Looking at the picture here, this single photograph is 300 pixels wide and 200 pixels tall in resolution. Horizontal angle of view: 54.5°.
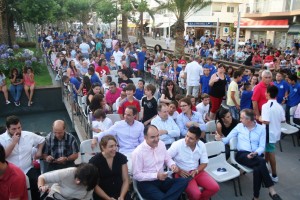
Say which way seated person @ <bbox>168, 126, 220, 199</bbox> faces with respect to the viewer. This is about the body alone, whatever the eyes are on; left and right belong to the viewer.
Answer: facing the viewer and to the right of the viewer

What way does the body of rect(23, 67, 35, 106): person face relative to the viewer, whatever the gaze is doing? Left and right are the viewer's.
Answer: facing the viewer

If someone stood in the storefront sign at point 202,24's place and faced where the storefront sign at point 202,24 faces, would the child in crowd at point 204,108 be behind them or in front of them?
in front

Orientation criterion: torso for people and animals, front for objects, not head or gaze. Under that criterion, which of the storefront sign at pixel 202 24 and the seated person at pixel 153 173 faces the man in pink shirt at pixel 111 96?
the storefront sign

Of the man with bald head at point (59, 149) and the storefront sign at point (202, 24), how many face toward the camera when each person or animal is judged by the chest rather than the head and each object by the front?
2

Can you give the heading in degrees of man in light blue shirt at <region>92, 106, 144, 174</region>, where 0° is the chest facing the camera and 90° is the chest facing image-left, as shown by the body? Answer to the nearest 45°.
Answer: approximately 0°

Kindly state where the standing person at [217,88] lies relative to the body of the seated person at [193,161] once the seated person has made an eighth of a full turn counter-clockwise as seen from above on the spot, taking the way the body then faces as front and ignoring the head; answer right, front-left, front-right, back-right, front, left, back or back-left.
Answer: left

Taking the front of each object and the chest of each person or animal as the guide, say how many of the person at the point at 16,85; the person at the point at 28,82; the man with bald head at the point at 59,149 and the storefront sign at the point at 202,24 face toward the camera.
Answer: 4

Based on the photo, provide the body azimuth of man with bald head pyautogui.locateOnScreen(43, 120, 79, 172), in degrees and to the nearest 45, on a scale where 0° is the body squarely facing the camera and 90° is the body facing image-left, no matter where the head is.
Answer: approximately 0°

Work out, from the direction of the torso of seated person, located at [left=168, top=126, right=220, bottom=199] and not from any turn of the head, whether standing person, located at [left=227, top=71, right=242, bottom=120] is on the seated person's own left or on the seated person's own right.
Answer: on the seated person's own left

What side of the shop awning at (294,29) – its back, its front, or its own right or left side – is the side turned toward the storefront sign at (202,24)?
right

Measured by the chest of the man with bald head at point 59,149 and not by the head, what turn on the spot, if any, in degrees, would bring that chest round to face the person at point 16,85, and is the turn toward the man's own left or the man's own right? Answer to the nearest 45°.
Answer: approximately 180°

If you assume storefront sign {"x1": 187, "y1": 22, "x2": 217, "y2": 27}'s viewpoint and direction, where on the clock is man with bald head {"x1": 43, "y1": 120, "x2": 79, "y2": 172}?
The man with bald head is roughly at 12 o'clock from the storefront sign.

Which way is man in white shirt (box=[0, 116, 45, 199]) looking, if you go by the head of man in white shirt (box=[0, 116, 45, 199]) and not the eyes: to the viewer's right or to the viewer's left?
to the viewer's right

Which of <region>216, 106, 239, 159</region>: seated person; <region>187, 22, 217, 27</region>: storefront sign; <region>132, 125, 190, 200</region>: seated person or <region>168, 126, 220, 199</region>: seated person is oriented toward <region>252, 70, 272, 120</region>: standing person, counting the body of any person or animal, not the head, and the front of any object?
the storefront sign

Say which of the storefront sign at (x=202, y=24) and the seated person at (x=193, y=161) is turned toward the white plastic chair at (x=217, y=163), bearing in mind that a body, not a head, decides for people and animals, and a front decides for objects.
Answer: the storefront sign

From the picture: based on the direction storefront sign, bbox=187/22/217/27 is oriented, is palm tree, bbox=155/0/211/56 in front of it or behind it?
in front
